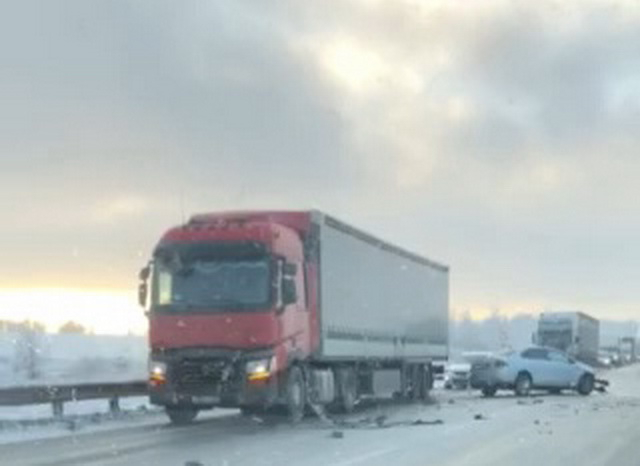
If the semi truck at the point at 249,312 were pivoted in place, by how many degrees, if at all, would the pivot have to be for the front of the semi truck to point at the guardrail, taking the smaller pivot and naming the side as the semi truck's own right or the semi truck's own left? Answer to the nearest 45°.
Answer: approximately 90° to the semi truck's own right

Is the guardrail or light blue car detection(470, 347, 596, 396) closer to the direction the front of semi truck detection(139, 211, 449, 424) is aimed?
the guardrail

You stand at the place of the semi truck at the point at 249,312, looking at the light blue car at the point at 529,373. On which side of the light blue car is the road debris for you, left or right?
right

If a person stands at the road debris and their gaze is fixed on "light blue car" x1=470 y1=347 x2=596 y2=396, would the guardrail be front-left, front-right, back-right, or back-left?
back-left

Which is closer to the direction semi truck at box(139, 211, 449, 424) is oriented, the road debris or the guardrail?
the guardrail

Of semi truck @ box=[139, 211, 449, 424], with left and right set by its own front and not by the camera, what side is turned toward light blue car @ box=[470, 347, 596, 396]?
back

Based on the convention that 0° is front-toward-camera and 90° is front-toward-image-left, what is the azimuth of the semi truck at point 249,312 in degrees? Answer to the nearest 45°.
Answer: approximately 45°
